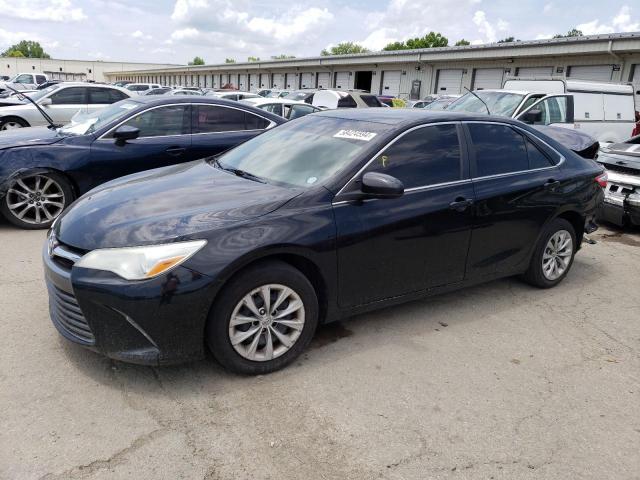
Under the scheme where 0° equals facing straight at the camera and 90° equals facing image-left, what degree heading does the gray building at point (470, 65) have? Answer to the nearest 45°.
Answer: approximately 45°

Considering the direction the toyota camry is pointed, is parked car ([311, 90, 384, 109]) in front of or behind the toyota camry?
behind

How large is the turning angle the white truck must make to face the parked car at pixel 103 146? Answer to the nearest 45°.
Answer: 0° — it already faces it

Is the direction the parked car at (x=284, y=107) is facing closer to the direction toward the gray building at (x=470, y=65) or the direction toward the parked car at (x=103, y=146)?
the parked car

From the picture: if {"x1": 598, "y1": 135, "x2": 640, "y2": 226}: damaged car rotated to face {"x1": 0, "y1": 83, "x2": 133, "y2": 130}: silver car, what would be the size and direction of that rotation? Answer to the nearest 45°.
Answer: approximately 45° to its right

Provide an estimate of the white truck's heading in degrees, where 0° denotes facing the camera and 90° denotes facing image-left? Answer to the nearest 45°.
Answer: approximately 45°

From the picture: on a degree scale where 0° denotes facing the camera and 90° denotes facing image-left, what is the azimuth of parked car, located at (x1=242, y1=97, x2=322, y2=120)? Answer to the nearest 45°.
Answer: approximately 45°

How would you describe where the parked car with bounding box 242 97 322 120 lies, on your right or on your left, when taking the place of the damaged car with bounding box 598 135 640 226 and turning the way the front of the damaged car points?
on your right

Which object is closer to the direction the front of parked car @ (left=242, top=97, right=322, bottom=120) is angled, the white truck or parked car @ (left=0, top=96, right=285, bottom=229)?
the parked car

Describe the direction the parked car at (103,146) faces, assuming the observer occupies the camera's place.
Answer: facing to the left of the viewer

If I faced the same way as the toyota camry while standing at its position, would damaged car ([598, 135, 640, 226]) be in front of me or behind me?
behind
